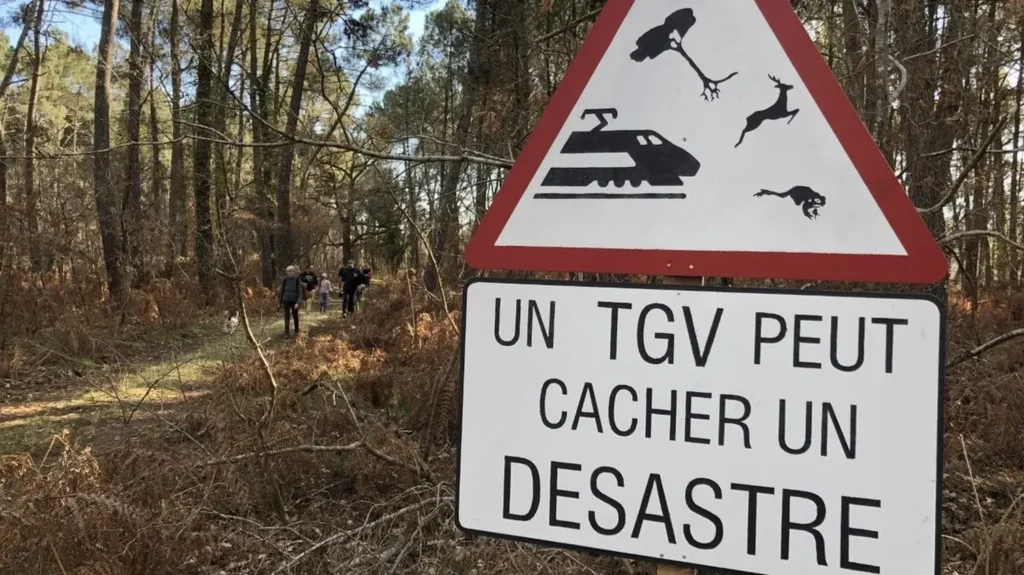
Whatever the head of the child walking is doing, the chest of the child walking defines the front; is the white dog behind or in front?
behind

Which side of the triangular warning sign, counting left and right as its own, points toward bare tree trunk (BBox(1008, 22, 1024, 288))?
back

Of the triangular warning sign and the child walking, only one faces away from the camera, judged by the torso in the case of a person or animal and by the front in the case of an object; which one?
the child walking

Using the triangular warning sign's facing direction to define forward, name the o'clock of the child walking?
The child walking is roughly at 5 o'clock from the triangular warning sign.

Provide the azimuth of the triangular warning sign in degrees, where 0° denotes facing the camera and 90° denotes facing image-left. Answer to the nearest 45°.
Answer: approximately 0°

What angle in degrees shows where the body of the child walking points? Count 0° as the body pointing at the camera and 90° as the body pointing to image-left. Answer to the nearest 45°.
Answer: approximately 180°

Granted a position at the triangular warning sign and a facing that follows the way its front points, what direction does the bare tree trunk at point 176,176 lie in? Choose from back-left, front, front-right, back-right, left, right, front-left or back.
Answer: back-right
